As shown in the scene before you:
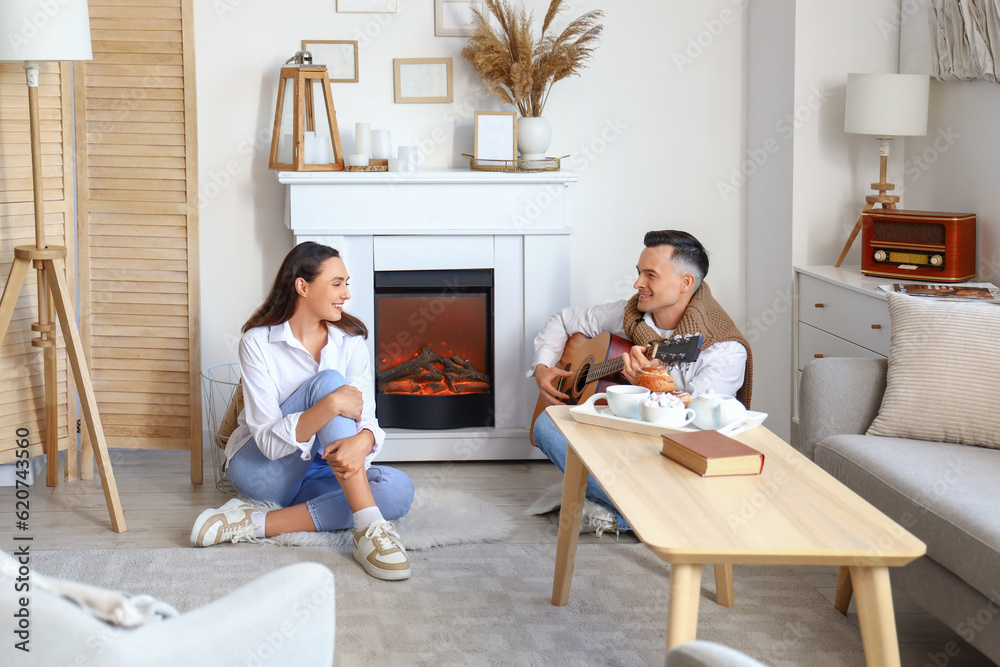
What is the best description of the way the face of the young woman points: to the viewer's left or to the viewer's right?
to the viewer's right

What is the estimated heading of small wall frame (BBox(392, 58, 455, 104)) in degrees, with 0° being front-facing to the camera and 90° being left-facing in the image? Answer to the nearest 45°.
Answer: approximately 0°

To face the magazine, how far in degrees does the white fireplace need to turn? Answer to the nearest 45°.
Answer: approximately 45° to its left

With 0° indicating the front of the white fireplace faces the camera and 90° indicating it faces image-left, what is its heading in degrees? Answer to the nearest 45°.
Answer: approximately 0°

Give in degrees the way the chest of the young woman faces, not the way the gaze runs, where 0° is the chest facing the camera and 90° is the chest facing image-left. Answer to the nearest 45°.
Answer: approximately 315°
